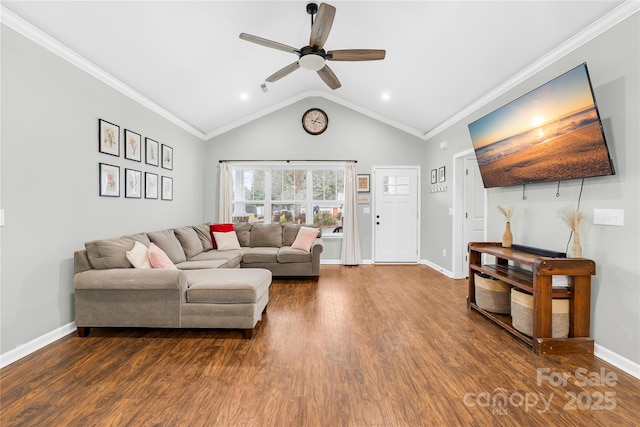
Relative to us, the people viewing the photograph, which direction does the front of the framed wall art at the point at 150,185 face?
facing the viewer and to the right of the viewer

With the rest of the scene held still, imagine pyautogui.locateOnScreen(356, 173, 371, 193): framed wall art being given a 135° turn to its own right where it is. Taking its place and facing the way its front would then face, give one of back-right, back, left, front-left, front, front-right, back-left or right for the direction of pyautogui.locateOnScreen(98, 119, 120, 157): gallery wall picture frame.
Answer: left

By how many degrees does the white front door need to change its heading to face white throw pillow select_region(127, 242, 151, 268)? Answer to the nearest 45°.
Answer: approximately 45° to its right

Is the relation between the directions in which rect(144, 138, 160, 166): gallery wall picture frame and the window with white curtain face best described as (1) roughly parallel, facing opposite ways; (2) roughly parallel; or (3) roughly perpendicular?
roughly perpendicular

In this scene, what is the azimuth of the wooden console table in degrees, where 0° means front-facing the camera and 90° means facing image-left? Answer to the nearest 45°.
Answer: approximately 45°

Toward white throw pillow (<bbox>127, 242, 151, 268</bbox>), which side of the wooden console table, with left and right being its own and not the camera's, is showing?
front

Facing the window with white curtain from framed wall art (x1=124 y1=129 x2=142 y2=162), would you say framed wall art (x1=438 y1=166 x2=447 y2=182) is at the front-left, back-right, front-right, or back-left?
front-right

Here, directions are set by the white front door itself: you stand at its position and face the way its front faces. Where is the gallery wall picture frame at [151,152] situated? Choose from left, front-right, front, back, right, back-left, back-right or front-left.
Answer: front-right

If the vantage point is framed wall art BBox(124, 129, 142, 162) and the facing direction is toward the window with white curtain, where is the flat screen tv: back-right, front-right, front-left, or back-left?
front-right

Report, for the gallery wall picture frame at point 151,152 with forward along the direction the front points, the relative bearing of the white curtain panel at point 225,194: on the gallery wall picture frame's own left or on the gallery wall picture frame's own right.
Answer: on the gallery wall picture frame's own left

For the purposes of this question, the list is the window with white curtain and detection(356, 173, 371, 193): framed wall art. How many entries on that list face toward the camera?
2

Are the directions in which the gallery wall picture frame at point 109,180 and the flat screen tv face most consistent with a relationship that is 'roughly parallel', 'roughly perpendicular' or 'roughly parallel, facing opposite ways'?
roughly parallel, facing opposite ways

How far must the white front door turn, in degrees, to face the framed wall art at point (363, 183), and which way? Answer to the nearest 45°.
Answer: approximately 90° to its right

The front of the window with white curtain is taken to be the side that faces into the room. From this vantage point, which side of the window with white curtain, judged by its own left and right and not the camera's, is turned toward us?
front

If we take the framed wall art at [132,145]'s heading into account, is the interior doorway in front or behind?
in front

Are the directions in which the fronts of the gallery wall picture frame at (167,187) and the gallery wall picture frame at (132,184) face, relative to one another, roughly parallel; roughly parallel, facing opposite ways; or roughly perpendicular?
roughly parallel
